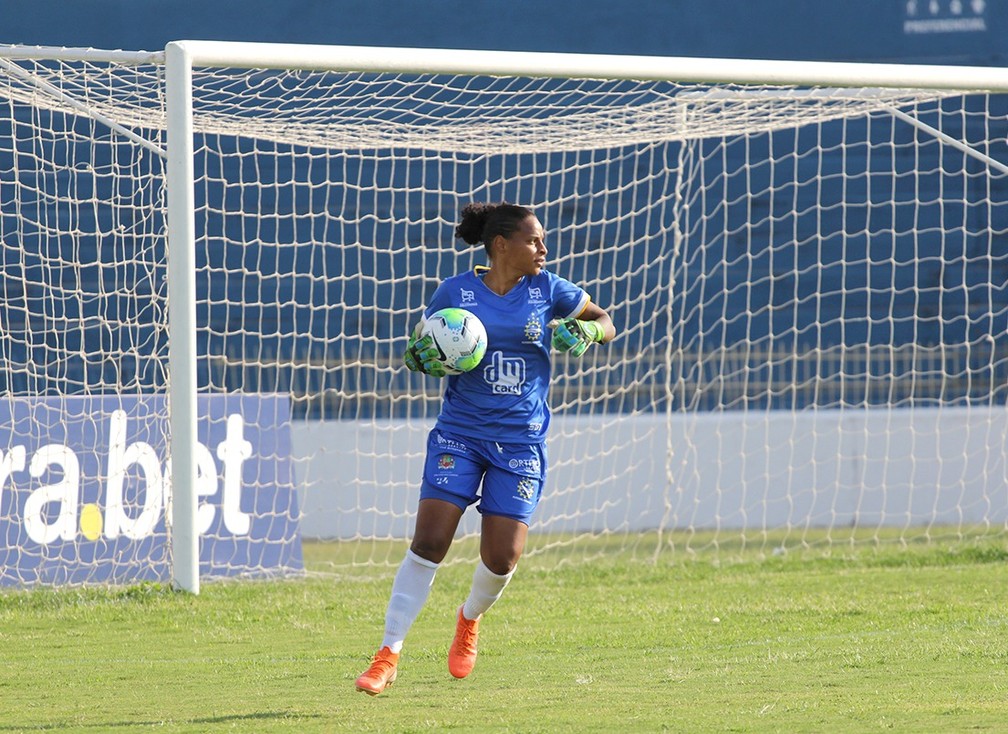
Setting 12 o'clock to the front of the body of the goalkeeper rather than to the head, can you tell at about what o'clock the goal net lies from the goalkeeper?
The goal net is roughly at 6 o'clock from the goalkeeper.

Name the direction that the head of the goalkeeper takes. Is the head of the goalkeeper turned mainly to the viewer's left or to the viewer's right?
to the viewer's right

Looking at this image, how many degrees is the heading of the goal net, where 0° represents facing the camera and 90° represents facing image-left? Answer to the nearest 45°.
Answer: approximately 315°

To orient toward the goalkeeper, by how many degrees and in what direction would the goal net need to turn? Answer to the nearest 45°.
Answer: approximately 45° to its right
